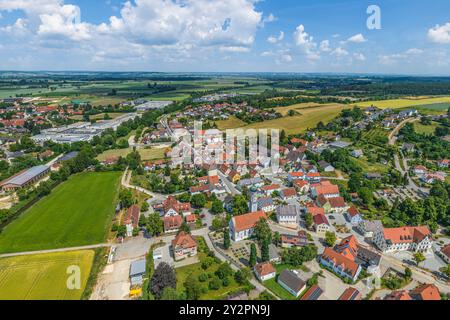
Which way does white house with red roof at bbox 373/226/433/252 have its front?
toward the camera

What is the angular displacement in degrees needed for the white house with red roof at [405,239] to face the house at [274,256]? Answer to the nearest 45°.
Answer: approximately 45° to its right

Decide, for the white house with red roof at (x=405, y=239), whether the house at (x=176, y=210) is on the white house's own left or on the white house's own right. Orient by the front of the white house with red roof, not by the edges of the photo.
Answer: on the white house's own right

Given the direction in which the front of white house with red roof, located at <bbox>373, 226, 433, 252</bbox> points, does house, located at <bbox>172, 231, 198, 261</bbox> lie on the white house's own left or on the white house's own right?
on the white house's own right

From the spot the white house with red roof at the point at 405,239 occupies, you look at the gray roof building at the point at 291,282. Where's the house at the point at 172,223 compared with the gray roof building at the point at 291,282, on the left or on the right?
right

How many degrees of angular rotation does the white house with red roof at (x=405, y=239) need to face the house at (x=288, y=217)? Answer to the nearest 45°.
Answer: approximately 90° to its right

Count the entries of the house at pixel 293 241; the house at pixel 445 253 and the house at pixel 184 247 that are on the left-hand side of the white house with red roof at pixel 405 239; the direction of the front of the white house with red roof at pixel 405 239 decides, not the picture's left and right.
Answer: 1

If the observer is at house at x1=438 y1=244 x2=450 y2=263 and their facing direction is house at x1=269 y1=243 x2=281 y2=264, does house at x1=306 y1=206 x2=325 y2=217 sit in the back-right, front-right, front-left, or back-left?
front-right

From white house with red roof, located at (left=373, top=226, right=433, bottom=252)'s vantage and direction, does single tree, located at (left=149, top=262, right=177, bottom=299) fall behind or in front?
in front

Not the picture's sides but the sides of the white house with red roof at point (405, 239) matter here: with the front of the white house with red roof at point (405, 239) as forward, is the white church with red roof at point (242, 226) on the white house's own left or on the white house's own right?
on the white house's own right

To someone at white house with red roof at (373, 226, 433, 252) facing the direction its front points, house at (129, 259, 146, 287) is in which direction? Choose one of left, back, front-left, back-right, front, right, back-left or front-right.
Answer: front-right

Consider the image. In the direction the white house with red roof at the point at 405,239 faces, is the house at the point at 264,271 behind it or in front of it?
in front

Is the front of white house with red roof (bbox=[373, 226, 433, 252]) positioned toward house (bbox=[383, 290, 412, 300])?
yes

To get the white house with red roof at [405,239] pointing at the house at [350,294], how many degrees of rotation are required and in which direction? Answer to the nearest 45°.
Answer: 0° — it already faces it

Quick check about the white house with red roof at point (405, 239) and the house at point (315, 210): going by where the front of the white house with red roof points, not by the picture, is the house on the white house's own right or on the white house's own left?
on the white house's own right

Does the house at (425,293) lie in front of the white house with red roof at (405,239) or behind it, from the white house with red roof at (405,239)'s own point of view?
in front

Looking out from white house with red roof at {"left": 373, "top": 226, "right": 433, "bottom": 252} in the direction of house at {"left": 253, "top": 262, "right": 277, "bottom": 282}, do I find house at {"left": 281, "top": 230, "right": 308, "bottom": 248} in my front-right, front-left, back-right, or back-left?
front-right
